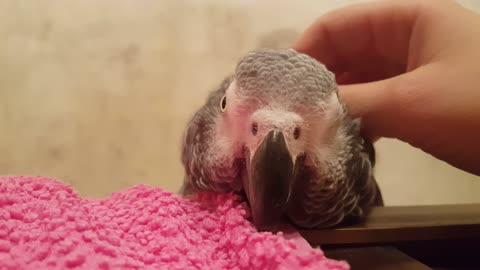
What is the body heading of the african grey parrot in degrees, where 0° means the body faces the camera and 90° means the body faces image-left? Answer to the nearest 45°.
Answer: approximately 0°
